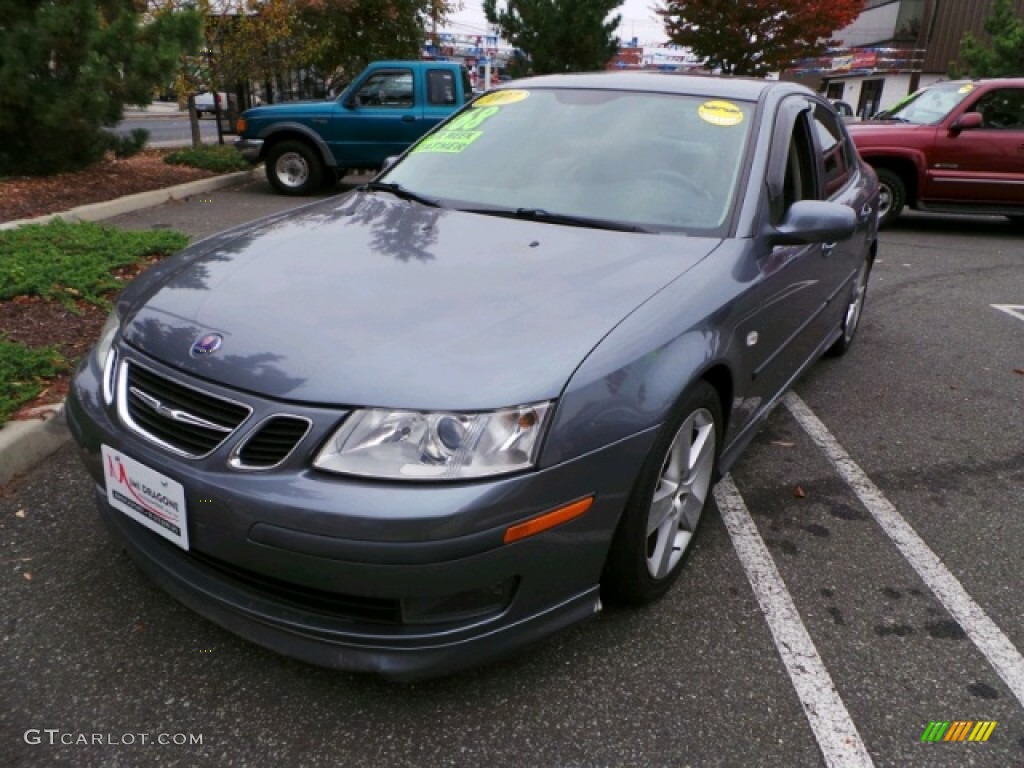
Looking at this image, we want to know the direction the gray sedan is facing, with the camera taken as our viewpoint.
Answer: facing the viewer and to the left of the viewer

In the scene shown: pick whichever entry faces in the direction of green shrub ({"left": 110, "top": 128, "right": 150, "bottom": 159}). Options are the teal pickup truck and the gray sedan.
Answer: the teal pickup truck

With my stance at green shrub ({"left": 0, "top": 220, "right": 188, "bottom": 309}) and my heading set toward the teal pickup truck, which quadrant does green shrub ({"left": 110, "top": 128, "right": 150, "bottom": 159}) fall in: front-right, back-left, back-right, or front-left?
front-left

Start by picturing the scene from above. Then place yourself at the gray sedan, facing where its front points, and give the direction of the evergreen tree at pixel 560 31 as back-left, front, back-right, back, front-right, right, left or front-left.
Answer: back-right

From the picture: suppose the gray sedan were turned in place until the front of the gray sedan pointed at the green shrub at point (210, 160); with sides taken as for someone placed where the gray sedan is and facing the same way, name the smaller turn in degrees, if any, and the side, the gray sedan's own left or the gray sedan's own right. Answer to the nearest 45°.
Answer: approximately 135° to the gray sedan's own right

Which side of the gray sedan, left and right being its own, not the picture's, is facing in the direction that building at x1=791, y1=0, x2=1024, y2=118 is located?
back

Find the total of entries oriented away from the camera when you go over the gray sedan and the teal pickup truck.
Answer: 0

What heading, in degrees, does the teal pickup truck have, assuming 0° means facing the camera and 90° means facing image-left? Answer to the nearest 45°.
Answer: approximately 90°

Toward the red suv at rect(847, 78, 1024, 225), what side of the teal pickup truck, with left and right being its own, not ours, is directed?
back

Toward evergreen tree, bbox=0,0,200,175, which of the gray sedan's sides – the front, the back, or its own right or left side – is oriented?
right

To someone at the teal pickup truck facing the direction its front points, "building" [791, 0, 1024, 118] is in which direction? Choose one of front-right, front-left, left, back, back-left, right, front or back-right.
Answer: back-right

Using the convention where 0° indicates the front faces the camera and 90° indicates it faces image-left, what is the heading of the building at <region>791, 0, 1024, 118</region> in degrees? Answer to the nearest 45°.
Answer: approximately 45°

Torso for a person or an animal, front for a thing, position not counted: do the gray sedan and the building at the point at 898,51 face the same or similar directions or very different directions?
same or similar directions

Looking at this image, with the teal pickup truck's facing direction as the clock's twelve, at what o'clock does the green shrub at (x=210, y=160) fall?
The green shrub is roughly at 1 o'clock from the teal pickup truck.

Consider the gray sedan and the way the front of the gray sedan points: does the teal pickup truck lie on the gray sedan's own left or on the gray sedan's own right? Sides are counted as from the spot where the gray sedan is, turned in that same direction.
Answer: on the gray sedan's own right
